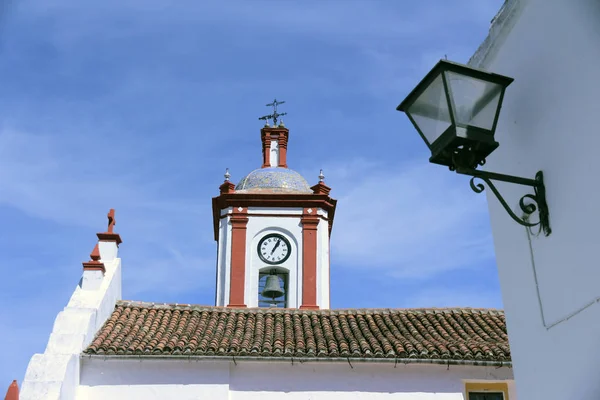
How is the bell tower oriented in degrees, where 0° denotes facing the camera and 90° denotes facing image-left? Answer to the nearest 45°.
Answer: approximately 0°

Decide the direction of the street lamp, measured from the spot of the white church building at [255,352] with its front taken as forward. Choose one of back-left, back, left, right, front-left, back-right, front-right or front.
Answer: front
